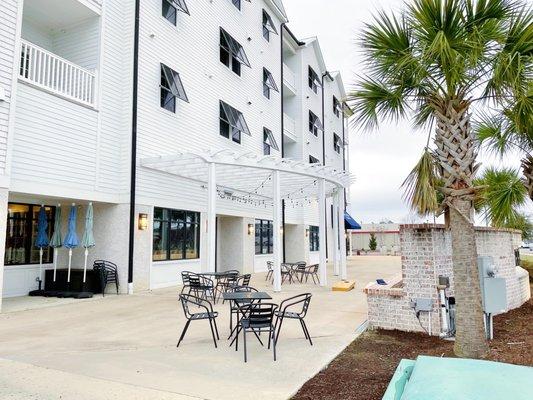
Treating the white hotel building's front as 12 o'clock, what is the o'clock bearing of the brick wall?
The brick wall is roughly at 12 o'clock from the white hotel building.

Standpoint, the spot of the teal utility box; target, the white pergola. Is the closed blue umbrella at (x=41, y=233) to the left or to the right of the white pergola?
left

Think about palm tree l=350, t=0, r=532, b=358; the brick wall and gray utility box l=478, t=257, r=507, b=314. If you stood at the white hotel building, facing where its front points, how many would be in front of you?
3

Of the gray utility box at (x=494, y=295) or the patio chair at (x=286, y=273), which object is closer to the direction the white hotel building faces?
the gray utility box

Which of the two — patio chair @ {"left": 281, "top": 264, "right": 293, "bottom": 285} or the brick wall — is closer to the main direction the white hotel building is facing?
the brick wall

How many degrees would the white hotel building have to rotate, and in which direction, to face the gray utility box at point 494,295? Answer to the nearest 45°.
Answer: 0° — it already faces it

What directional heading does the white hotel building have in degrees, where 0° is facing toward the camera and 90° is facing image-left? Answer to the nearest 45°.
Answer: approximately 315°
